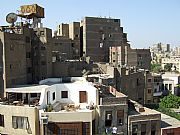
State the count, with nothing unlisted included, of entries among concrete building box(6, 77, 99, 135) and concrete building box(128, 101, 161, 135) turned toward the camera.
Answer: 2

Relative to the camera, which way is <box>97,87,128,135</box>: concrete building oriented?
toward the camera

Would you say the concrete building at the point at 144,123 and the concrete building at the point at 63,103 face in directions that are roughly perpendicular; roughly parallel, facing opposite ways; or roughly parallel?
roughly parallel

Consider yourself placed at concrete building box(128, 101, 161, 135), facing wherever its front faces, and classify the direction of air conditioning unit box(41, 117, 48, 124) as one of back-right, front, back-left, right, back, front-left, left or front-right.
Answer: front-right

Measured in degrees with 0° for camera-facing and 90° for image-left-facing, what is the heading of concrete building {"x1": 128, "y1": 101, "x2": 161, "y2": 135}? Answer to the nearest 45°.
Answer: approximately 0°

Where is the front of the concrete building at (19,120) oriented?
toward the camera

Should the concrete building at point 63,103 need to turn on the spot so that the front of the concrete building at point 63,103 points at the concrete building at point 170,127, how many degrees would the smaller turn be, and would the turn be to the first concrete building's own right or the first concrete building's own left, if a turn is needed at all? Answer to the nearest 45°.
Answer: approximately 90° to the first concrete building's own left

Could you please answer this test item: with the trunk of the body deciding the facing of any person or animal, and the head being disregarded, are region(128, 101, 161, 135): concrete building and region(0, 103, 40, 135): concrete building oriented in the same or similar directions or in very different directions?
same or similar directions

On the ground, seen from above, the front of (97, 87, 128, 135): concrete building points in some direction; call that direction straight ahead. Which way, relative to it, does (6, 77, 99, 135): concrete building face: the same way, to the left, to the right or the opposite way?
the same way

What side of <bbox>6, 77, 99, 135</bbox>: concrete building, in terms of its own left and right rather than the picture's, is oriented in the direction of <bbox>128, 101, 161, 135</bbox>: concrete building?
left

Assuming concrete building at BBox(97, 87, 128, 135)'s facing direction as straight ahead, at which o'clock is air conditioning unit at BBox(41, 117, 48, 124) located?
The air conditioning unit is roughly at 2 o'clock from the concrete building.

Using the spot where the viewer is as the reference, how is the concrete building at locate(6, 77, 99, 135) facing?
facing the viewer

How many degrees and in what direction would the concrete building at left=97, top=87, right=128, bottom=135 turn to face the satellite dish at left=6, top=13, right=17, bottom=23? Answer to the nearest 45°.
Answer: approximately 135° to its right

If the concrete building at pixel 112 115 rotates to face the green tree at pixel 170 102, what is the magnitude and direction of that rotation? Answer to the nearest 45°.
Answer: approximately 135° to its left

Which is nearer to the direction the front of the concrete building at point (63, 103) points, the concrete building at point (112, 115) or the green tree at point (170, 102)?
the concrete building
